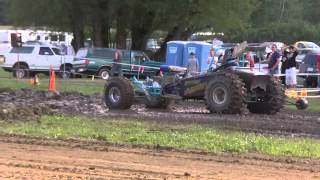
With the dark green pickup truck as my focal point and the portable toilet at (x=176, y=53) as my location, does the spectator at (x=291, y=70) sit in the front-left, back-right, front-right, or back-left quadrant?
back-left

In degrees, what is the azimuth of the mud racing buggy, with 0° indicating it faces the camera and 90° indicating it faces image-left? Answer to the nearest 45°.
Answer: approximately 135°

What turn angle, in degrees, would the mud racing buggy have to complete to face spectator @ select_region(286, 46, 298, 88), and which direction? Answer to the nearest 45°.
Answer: approximately 90° to its right
